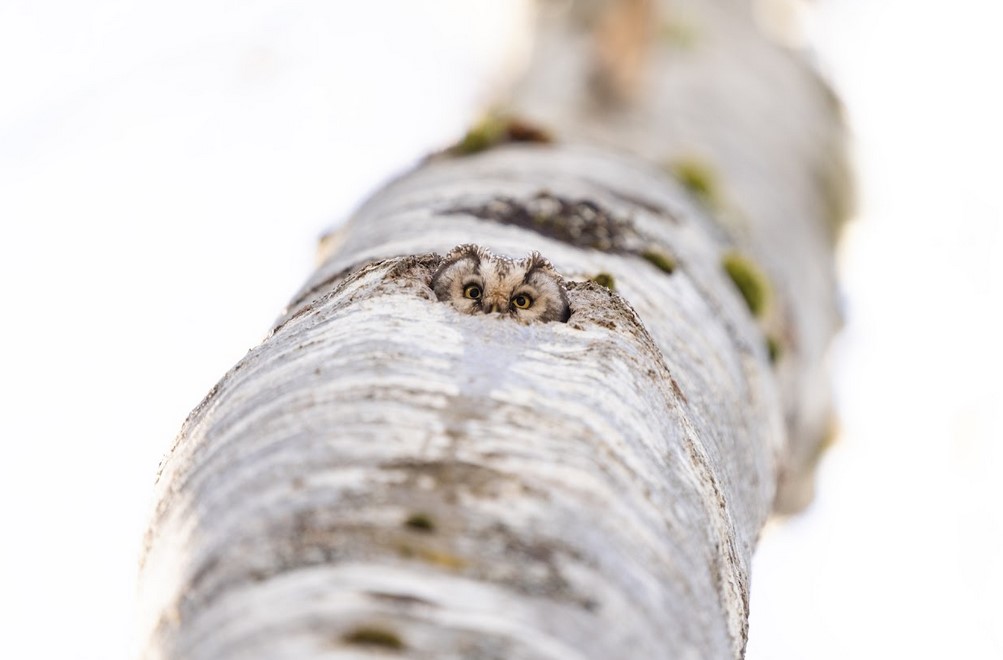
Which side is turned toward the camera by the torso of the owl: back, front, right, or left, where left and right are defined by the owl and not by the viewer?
front
